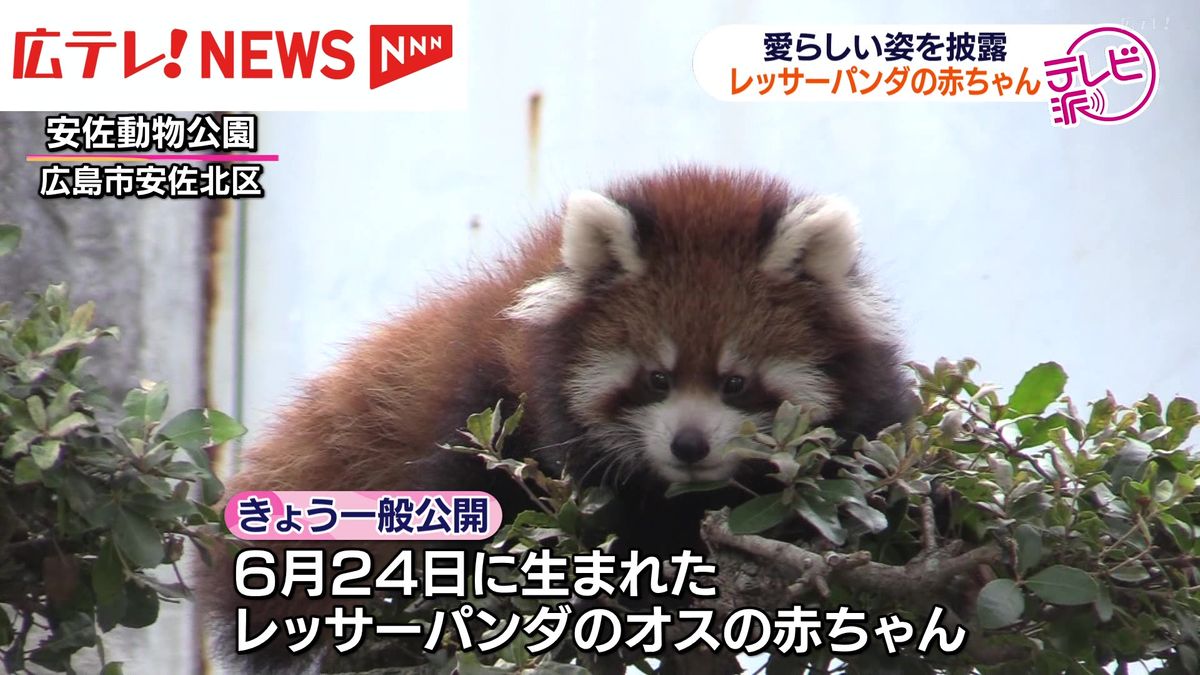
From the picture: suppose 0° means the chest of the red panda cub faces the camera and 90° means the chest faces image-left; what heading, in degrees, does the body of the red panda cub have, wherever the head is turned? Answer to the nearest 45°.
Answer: approximately 315°

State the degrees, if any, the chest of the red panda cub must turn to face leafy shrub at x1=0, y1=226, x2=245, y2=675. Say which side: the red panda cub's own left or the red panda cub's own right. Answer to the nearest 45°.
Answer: approximately 135° to the red panda cub's own right
